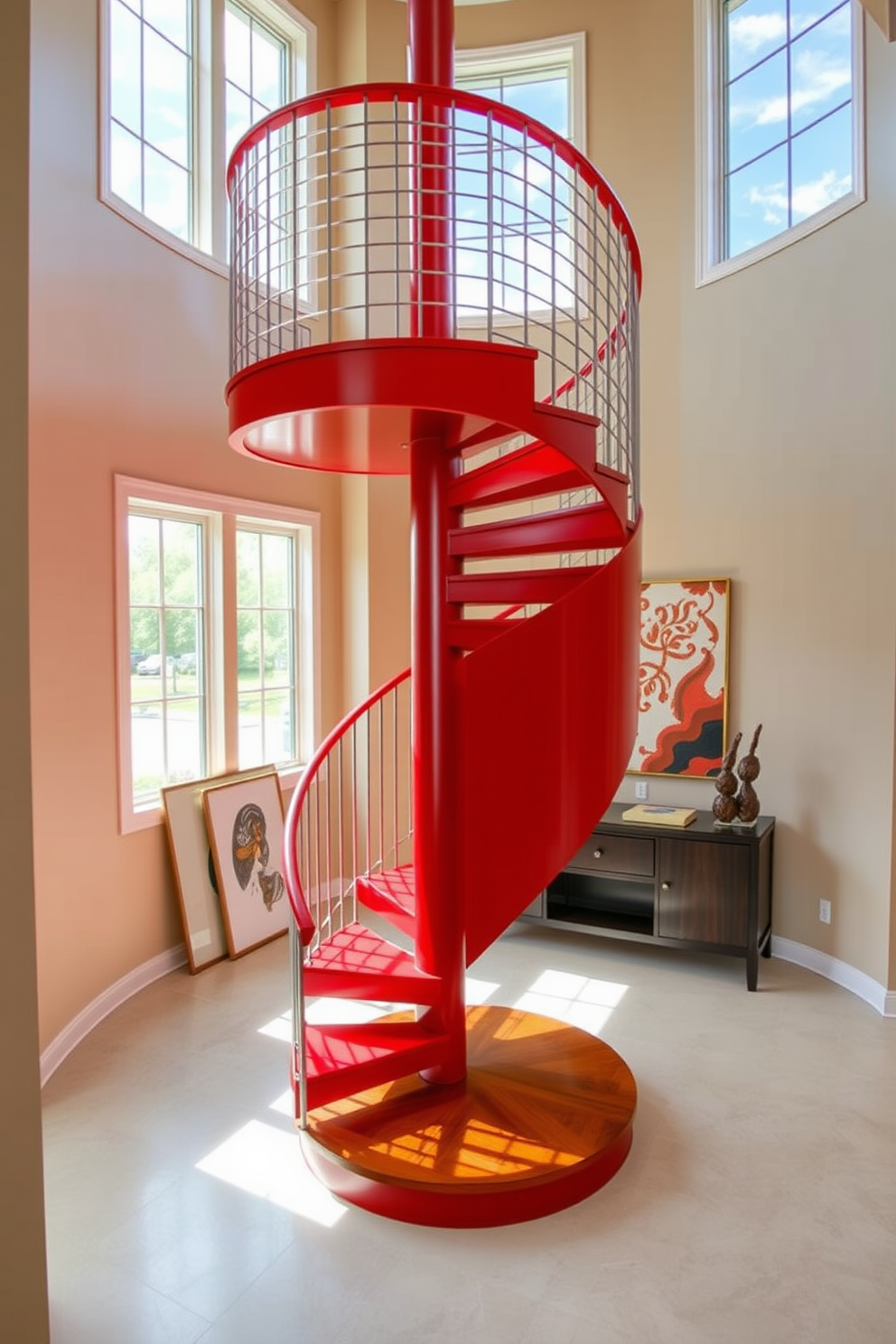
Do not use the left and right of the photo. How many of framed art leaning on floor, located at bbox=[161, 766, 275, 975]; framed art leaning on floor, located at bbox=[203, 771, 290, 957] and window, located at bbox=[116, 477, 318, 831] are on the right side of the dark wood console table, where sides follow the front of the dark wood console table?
3

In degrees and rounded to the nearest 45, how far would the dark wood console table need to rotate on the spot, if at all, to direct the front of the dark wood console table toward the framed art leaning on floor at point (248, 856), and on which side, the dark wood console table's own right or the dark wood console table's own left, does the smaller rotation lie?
approximately 90° to the dark wood console table's own right

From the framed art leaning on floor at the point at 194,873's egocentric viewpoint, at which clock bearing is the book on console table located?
The book on console table is roughly at 11 o'clock from the framed art leaning on floor.

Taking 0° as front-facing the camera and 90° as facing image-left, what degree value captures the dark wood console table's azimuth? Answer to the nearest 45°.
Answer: approximately 0°

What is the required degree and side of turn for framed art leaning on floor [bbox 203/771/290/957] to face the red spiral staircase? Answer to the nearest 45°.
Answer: approximately 45° to its right

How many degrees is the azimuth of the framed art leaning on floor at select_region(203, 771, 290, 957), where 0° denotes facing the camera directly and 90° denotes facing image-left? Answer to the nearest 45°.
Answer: approximately 315°

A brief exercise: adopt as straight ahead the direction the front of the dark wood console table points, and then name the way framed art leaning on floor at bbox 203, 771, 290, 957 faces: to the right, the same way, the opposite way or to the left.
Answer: to the left
